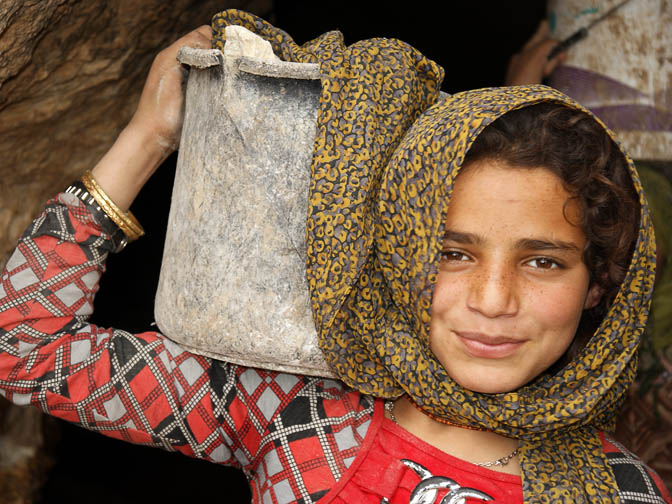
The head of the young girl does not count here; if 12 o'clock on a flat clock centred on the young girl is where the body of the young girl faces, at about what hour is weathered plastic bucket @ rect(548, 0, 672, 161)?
The weathered plastic bucket is roughly at 7 o'clock from the young girl.

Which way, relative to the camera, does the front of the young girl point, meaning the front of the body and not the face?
toward the camera
